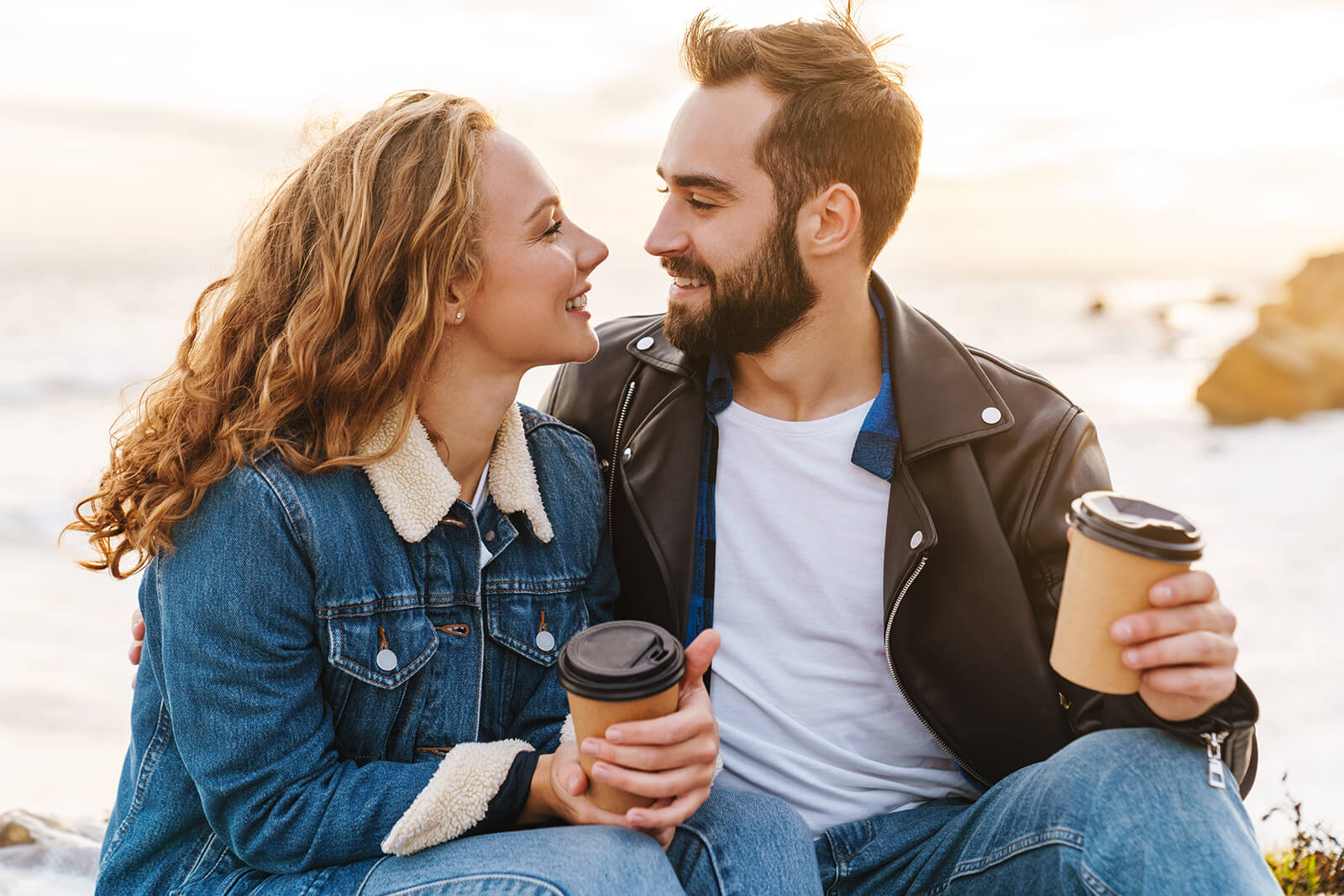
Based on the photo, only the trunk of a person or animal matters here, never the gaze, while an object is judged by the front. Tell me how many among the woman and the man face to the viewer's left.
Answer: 0

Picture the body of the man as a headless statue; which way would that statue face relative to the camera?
toward the camera

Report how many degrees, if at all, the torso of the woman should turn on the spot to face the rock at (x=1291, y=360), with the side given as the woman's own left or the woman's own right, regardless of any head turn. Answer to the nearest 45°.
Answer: approximately 90° to the woman's own left

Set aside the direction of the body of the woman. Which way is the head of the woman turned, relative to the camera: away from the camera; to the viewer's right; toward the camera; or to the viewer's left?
to the viewer's right

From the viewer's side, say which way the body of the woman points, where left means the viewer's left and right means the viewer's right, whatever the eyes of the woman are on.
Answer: facing the viewer and to the right of the viewer

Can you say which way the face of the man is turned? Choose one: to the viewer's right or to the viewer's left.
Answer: to the viewer's left

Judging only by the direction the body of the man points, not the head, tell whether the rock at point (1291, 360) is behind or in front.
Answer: behind
